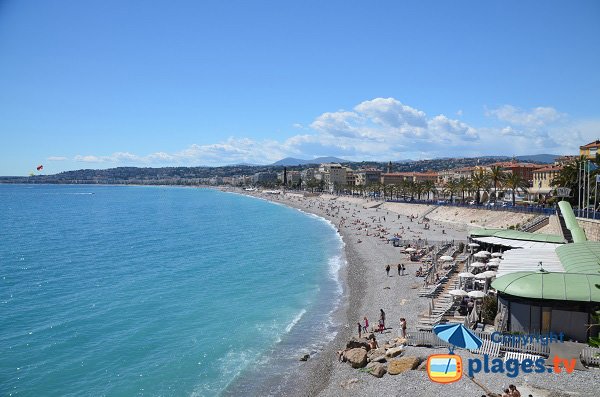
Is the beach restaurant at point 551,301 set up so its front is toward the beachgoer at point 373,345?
yes

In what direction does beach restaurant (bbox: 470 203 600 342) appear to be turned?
to the viewer's left

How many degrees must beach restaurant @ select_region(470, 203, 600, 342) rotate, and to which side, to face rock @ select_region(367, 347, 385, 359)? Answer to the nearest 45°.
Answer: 0° — it already faces it

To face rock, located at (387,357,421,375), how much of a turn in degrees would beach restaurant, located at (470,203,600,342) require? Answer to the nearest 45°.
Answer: approximately 45° to its left

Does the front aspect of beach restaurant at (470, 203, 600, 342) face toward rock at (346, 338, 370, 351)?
yes

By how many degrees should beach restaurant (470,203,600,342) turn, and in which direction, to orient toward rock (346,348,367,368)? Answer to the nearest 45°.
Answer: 0° — it already faces it
